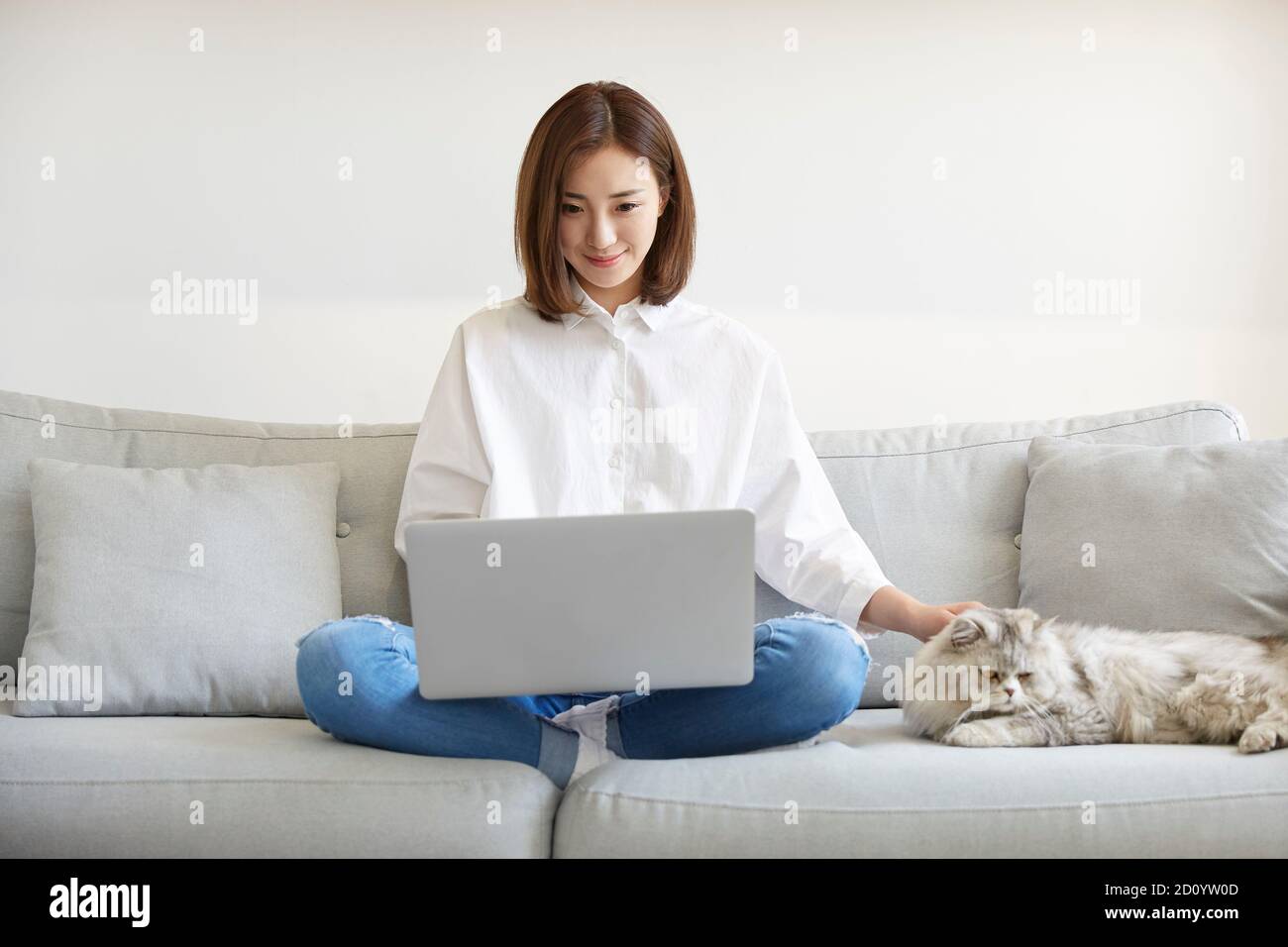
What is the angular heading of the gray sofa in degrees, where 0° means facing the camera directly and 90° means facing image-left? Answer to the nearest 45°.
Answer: approximately 0°

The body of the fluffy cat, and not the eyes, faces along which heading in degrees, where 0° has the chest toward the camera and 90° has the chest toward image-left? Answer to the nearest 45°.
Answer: approximately 90°

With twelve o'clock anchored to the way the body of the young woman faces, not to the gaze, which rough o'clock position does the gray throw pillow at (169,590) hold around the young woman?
The gray throw pillow is roughly at 3 o'clock from the young woman.

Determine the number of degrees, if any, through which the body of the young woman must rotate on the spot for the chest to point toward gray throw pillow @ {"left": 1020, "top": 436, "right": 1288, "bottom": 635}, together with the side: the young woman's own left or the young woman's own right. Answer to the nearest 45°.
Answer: approximately 90° to the young woman's own left

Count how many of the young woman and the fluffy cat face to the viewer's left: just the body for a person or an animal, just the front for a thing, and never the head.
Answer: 1

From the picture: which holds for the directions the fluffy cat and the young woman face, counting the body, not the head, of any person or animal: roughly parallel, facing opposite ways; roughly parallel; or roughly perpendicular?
roughly perpendicular

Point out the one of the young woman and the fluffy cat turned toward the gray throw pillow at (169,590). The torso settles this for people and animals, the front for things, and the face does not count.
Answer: the fluffy cat

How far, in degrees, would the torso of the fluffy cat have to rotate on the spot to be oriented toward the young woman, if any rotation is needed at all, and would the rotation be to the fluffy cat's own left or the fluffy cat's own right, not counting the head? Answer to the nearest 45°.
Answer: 0° — it already faces them

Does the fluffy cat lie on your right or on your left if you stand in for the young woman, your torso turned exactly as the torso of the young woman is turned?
on your left

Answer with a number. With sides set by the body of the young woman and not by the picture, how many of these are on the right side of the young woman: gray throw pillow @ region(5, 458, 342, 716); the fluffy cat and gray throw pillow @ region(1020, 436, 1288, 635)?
1

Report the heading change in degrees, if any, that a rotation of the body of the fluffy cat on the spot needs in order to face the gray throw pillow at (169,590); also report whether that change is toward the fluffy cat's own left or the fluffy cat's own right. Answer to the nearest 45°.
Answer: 0° — it already faces it
